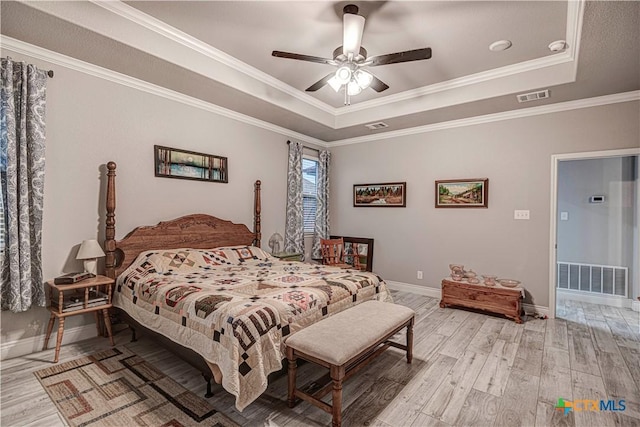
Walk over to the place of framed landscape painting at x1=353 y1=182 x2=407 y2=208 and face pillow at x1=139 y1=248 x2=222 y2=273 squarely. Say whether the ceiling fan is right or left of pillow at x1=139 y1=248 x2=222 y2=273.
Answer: left

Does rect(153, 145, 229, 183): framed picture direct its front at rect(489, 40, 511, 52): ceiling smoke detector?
yes

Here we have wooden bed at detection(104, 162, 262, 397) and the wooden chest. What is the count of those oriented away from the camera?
0

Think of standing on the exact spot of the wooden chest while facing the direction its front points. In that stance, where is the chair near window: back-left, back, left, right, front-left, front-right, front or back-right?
front-right

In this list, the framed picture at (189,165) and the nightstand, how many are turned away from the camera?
0

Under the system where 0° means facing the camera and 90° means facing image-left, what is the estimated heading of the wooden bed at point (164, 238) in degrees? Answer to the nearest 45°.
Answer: approximately 315°

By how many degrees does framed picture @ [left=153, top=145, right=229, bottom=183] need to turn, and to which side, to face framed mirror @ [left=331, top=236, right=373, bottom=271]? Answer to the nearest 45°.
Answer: approximately 45° to its left

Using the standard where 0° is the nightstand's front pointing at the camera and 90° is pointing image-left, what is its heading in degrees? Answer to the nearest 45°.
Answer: approximately 315°

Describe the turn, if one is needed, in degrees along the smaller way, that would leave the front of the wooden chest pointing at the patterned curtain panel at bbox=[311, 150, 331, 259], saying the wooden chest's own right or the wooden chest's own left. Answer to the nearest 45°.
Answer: approximately 45° to the wooden chest's own right

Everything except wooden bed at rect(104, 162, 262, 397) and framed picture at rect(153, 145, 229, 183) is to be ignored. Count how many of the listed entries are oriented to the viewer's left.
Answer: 0

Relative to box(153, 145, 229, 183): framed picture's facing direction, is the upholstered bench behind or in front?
in front

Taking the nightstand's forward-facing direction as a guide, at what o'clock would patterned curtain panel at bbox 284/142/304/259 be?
The patterned curtain panel is roughly at 10 o'clock from the nightstand.

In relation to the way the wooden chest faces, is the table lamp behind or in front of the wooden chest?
in front
